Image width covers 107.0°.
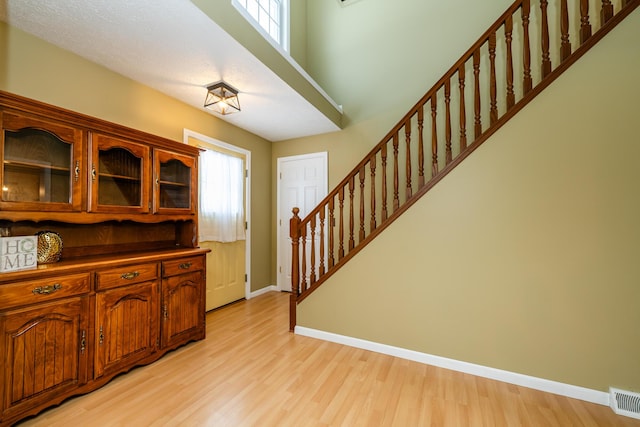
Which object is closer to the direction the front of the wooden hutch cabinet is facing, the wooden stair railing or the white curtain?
the wooden stair railing

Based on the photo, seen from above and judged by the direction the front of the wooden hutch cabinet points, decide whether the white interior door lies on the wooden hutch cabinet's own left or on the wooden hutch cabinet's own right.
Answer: on the wooden hutch cabinet's own left

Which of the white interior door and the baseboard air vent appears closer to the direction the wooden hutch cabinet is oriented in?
the baseboard air vent

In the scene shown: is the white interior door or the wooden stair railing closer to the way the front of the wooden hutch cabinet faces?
the wooden stair railing

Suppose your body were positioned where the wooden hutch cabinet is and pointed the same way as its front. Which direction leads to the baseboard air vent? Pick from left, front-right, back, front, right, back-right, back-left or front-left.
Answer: front

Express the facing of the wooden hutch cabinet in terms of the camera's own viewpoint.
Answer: facing the viewer and to the right of the viewer
